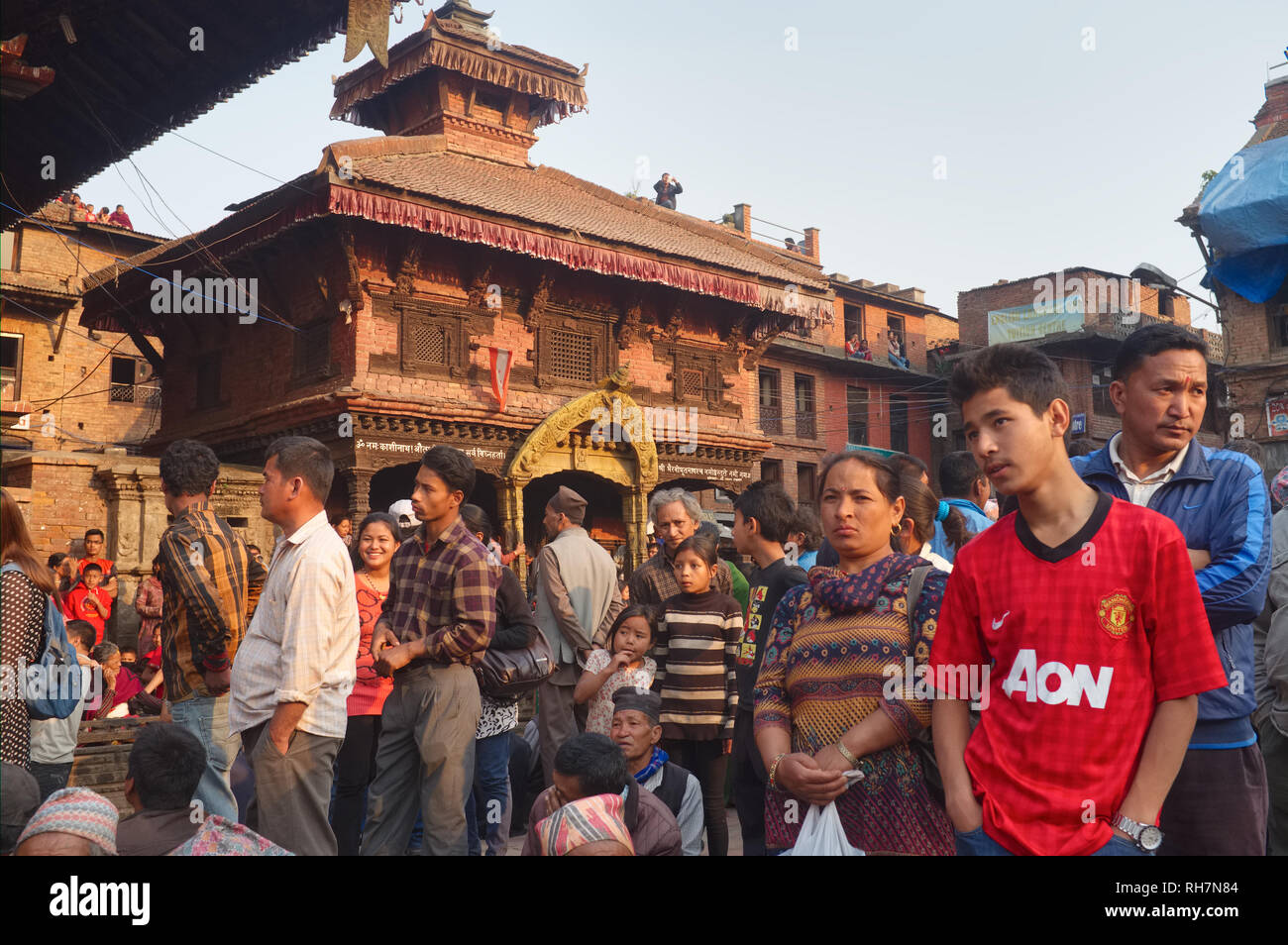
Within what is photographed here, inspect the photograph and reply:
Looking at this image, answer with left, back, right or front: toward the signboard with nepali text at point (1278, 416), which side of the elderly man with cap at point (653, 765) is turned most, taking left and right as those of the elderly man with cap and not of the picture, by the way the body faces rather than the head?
back

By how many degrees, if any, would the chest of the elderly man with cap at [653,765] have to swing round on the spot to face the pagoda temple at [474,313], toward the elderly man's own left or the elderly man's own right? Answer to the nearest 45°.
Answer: approximately 135° to the elderly man's own right

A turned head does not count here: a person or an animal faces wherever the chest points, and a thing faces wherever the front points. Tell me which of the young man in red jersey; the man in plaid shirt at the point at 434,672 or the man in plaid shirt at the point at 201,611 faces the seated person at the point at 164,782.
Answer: the man in plaid shirt at the point at 434,672

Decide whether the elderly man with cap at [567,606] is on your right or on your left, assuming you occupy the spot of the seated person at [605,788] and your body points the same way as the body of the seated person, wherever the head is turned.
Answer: on your right

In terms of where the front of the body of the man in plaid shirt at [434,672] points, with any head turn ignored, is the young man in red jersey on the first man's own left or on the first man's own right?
on the first man's own left

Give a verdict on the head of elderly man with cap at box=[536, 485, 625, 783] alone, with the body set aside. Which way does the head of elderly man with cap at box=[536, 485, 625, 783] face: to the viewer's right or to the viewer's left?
to the viewer's left

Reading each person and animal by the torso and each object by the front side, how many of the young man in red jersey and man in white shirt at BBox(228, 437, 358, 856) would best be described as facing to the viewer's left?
1

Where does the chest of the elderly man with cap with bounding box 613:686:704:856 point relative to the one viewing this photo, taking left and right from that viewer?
facing the viewer and to the left of the viewer

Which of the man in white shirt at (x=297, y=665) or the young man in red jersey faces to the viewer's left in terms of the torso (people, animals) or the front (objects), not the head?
the man in white shirt

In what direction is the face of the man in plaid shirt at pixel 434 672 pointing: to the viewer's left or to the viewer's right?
to the viewer's left

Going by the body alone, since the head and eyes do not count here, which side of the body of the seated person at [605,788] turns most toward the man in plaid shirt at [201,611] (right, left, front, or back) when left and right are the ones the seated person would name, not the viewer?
right

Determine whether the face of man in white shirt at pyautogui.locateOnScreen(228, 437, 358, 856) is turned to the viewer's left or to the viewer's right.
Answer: to the viewer's left

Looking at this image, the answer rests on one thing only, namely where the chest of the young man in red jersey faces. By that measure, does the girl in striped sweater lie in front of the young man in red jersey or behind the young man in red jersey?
behind

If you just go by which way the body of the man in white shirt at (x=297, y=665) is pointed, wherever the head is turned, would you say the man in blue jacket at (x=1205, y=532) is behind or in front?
behind

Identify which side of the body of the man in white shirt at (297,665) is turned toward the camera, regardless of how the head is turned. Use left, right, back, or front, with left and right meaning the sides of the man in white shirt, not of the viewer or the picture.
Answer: left
